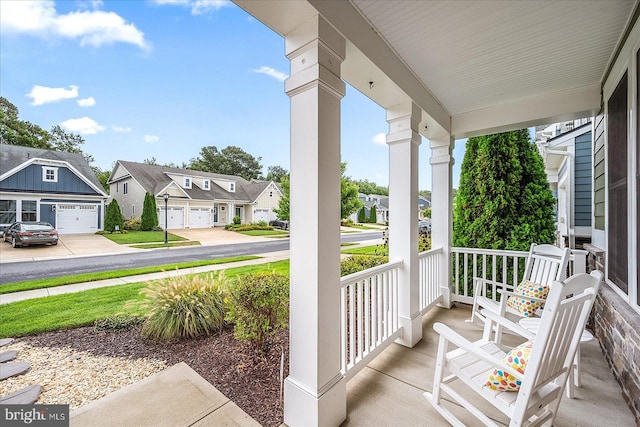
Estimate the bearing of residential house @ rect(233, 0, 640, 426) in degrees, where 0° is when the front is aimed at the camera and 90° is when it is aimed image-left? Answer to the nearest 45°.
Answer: approximately 90°

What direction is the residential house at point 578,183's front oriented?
to the viewer's left

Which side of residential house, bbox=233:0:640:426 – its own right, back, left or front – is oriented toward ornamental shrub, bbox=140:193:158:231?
front

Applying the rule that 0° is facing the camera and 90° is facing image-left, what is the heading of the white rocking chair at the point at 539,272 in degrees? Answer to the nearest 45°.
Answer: approximately 45°

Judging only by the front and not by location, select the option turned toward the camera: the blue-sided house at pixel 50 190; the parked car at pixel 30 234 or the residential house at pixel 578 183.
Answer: the blue-sided house

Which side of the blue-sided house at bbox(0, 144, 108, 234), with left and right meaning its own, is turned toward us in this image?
front

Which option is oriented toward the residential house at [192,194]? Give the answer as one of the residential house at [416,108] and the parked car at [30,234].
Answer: the residential house at [416,108]
